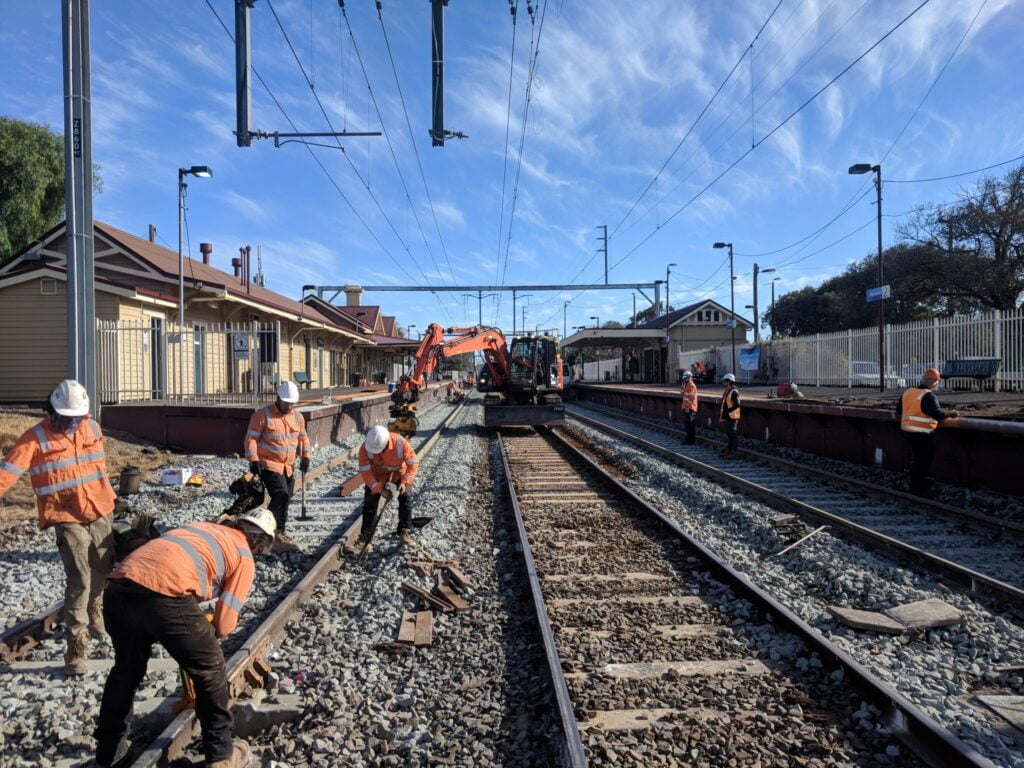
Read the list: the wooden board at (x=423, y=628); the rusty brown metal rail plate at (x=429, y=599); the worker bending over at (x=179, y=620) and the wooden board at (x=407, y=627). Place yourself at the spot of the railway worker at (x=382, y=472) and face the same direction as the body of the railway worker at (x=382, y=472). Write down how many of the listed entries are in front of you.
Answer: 4

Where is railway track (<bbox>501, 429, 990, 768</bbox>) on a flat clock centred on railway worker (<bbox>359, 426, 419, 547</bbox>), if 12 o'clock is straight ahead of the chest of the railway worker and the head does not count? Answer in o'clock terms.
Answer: The railway track is roughly at 11 o'clock from the railway worker.

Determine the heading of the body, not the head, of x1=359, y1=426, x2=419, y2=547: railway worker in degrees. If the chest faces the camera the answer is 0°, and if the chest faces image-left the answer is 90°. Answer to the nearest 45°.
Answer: approximately 0°

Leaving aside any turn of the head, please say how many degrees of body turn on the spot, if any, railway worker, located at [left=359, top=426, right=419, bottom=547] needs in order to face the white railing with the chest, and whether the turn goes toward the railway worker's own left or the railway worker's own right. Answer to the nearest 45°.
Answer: approximately 135° to the railway worker's own left

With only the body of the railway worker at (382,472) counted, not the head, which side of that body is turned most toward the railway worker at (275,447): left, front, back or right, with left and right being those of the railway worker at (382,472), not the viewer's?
right

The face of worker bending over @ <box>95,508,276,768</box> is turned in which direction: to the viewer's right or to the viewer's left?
to the viewer's right

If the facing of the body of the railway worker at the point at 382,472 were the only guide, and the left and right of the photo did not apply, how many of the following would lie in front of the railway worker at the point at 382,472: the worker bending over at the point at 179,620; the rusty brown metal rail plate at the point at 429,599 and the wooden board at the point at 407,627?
3

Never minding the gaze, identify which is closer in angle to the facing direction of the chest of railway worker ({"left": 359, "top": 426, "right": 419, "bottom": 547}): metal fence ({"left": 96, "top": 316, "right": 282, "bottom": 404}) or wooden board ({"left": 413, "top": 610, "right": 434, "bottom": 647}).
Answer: the wooden board

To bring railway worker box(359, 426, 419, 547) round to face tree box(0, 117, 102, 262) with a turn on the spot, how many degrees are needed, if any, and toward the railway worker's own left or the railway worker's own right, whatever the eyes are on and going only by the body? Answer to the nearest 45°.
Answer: approximately 135° to the railway worker's own right

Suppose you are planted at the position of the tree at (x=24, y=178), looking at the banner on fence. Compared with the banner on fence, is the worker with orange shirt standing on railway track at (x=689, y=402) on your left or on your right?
right

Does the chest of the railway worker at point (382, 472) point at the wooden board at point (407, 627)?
yes

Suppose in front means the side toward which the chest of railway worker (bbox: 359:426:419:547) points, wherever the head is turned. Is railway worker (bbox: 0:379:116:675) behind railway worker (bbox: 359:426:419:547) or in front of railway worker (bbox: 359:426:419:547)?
in front

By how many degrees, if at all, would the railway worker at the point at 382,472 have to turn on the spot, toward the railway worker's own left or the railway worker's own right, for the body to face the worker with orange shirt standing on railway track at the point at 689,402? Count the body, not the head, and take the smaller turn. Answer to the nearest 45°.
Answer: approximately 135° to the railway worker's own left

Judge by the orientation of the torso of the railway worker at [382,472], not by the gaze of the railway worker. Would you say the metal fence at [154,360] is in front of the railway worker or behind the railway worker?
behind
